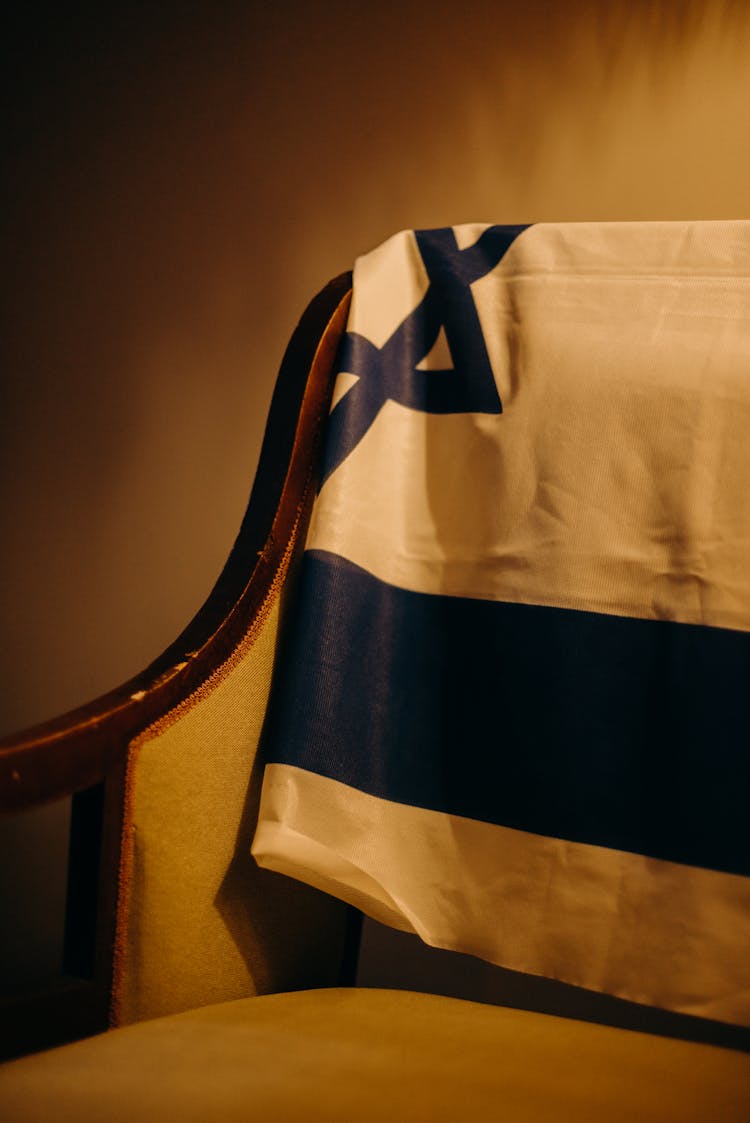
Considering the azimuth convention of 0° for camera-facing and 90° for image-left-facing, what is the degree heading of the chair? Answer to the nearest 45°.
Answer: approximately 45°
